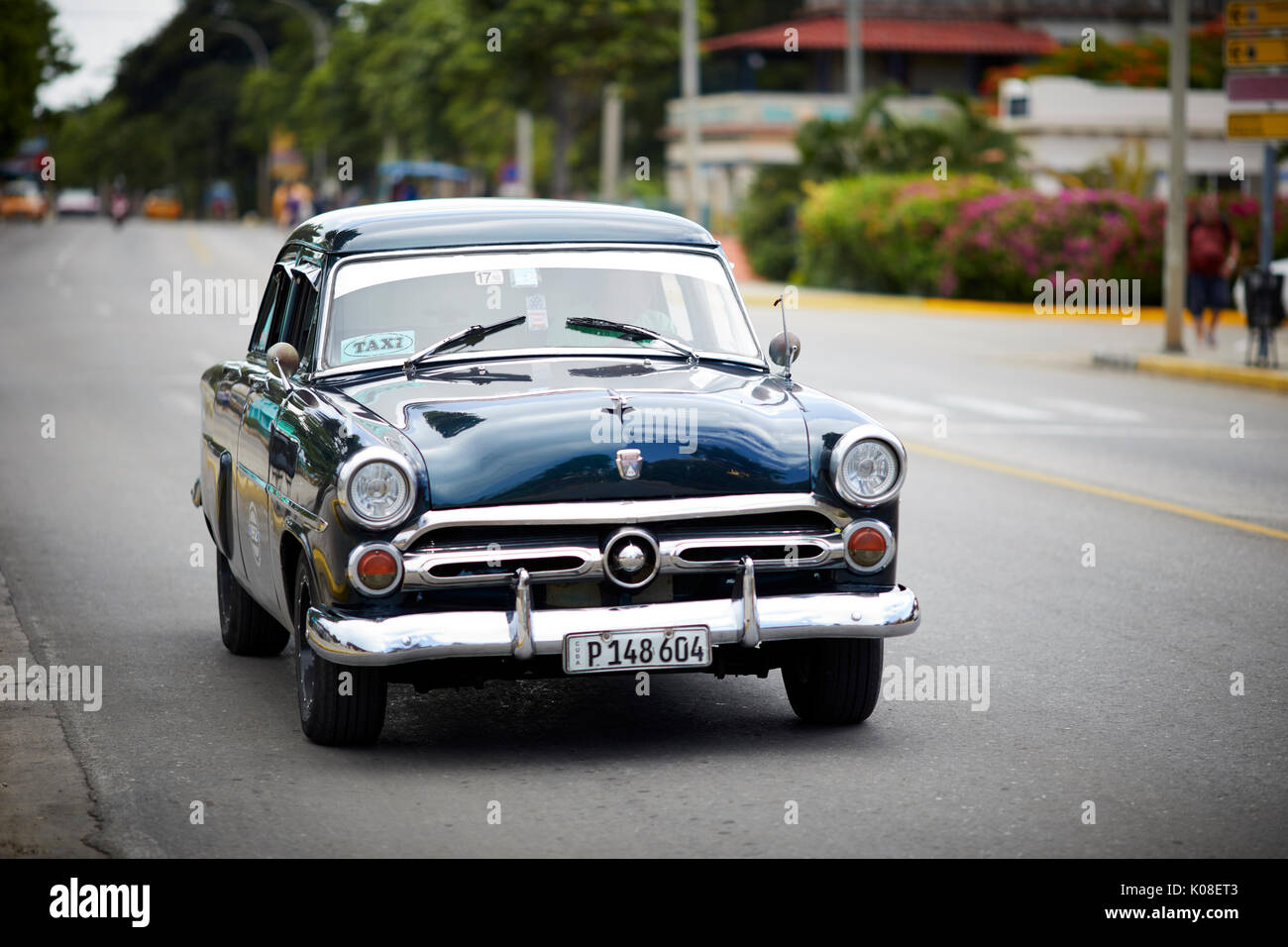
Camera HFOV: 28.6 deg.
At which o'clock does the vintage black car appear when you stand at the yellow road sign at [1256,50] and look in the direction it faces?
The vintage black car is roughly at 12 o'clock from the yellow road sign.

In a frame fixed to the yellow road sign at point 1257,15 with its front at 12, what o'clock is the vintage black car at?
The vintage black car is roughly at 12 o'clock from the yellow road sign.

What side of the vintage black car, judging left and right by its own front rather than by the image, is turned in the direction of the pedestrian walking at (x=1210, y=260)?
back

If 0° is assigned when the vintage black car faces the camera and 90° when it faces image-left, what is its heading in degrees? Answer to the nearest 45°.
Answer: approximately 0°

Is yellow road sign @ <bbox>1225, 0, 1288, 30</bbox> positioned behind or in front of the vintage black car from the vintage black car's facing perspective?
behind

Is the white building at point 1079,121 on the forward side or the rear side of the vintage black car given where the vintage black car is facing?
on the rear side
